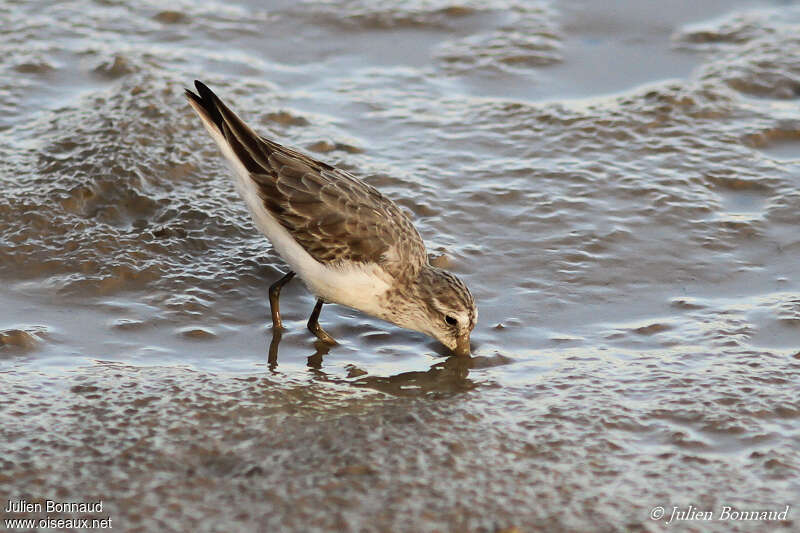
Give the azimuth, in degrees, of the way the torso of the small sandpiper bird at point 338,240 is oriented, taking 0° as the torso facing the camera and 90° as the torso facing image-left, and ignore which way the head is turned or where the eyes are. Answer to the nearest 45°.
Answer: approximately 270°
